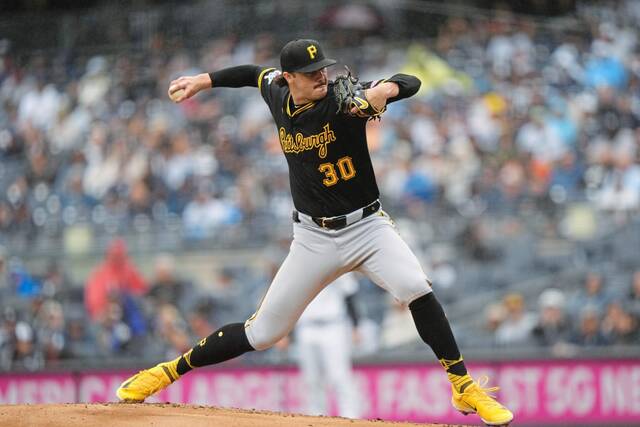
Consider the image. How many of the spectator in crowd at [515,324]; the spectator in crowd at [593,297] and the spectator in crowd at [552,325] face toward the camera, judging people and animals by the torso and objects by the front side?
3

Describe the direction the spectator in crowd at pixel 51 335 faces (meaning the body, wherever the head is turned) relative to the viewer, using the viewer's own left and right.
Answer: facing the viewer

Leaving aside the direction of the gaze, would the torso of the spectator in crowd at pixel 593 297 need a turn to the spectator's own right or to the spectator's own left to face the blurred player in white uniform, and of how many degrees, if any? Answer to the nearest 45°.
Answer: approximately 45° to the spectator's own right

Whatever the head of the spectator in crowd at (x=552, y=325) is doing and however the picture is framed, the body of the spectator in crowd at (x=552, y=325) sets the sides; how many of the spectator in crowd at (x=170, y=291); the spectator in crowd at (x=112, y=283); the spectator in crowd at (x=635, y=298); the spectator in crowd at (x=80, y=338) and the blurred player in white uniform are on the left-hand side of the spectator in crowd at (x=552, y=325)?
1

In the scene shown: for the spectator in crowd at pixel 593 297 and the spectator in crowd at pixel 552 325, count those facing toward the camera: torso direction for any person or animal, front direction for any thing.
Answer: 2

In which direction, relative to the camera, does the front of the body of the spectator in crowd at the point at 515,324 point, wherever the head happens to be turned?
toward the camera

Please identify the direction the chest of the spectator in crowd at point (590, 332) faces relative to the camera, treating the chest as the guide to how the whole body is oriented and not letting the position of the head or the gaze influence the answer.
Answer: toward the camera

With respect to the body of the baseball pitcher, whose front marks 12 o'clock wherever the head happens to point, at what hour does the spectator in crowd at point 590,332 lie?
The spectator in crowd is roughly at 7 o'clock from the baseball pitcher.
